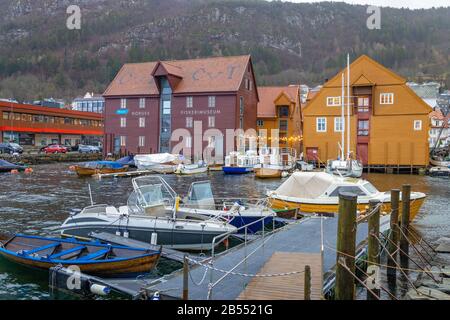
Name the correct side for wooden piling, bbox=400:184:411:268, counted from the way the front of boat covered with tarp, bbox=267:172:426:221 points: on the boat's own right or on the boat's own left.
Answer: on the boat's own right

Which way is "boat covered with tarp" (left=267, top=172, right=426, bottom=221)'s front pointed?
to the viewer's right

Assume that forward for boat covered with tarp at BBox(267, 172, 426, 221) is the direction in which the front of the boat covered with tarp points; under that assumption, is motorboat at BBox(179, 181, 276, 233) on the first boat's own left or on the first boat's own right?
on the first boat's own right

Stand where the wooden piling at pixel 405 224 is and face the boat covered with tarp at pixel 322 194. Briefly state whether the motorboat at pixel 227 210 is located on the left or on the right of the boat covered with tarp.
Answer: left

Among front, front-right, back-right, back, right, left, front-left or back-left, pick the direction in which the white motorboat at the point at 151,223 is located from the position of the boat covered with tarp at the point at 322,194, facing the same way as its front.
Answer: back-right

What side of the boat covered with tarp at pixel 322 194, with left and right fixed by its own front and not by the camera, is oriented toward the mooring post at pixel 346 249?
right
